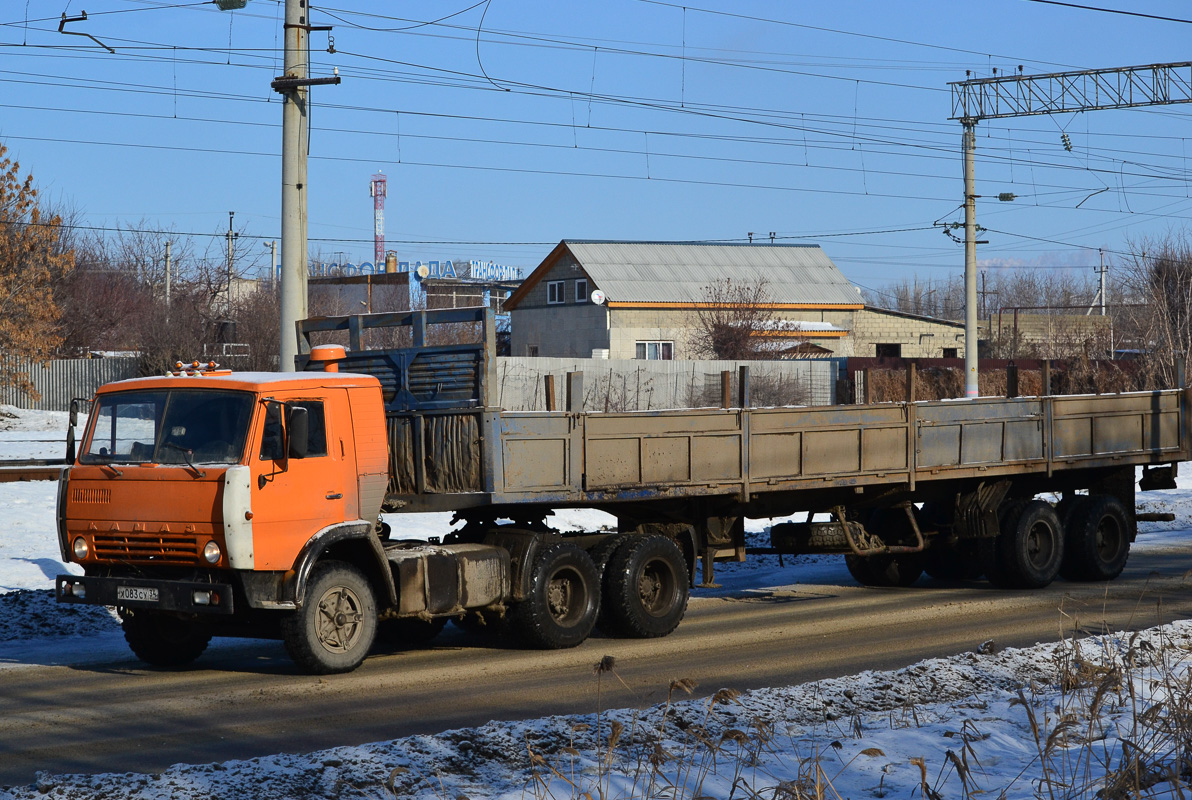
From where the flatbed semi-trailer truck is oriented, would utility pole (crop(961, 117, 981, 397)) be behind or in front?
behind

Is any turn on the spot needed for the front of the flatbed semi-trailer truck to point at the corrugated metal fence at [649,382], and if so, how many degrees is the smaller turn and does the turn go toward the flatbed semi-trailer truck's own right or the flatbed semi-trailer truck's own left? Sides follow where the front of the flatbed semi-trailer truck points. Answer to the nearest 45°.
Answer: approximately 135° to the flatbed semi-trailer truck's own right

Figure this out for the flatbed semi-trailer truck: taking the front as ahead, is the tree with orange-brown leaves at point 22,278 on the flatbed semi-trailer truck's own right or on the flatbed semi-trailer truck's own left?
on the flatbed semi-trailer truck's own right

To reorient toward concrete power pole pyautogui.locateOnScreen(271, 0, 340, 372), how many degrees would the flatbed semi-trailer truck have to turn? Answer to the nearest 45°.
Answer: approximately 90° to its right

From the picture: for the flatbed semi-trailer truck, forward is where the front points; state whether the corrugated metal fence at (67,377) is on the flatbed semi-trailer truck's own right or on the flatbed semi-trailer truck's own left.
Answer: on the flatbed semi-trailer truck's own right

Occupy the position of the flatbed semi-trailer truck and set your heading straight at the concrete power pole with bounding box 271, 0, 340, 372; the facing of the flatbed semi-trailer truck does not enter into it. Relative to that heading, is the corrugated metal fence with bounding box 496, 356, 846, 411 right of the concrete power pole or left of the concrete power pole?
right

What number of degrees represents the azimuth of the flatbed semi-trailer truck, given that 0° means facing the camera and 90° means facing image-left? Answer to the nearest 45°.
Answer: approximately 45°
